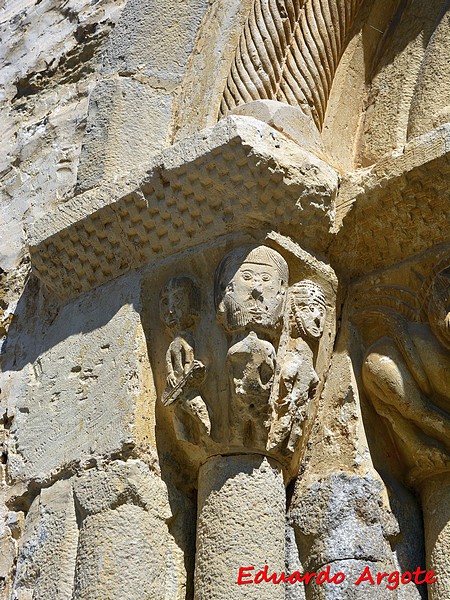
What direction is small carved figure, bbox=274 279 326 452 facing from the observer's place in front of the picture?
facing the viewer and to the right of the viewer

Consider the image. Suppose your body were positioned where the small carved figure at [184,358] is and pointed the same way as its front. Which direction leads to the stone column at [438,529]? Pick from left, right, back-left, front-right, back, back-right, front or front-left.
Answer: back-left

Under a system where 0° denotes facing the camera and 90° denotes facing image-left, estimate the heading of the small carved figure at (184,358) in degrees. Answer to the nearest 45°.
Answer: approximately 45°

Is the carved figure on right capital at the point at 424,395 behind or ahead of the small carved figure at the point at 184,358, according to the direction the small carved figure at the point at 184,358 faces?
behind

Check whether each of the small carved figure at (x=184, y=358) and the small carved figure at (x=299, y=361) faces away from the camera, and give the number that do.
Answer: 0
